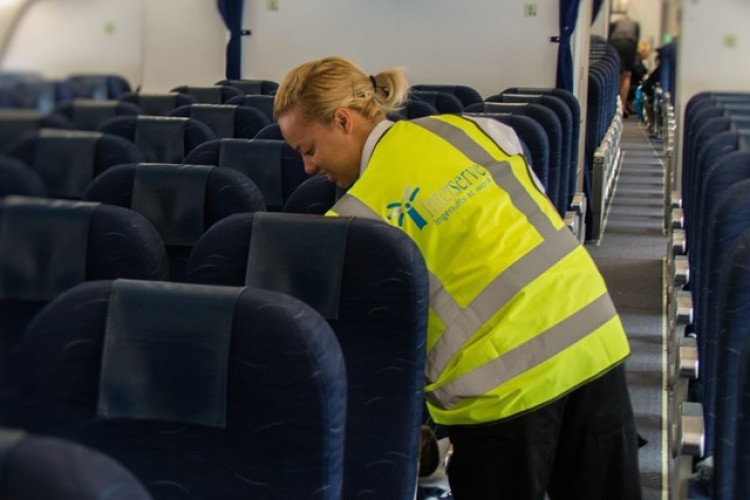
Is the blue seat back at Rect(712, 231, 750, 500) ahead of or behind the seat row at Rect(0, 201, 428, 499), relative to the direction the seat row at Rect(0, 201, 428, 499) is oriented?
behind

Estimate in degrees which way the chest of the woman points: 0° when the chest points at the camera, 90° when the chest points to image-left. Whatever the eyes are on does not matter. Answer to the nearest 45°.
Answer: approximately 135°

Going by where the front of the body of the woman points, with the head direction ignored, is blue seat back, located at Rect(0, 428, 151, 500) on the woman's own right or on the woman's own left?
on the woman's own left
